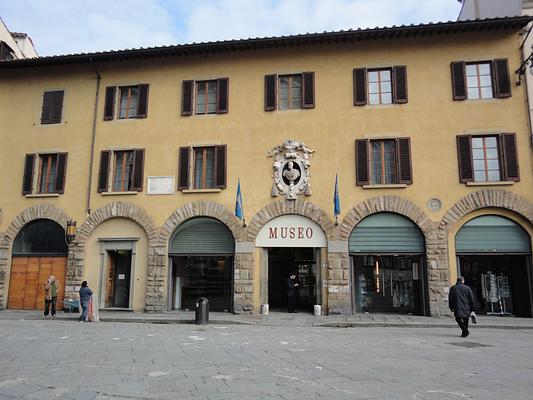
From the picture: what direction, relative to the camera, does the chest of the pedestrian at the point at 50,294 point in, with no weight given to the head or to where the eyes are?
toward the camera

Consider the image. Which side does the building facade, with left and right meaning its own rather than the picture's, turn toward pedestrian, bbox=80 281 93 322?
right

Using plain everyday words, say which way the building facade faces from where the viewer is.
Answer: facing the viewer

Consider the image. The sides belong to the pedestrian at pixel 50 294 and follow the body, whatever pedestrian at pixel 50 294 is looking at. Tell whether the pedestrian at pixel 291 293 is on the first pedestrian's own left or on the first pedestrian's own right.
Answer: on the first pedestrian's own left

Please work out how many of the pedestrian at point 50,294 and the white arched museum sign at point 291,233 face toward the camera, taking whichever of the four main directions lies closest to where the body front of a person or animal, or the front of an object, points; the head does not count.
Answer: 2

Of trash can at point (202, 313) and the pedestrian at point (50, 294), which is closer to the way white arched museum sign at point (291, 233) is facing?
the trash can

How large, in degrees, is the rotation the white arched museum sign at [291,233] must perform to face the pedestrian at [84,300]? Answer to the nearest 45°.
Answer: approximately 90° to its right

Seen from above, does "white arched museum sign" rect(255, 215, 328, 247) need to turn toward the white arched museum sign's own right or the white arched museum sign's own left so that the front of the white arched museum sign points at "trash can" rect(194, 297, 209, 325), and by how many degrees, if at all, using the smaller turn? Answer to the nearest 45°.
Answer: approximately 45° to the white arched museum sign's own right

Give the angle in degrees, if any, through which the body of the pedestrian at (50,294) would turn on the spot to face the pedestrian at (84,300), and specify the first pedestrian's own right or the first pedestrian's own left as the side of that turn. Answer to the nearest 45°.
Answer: approximately 45° to the first pedestrian's own left

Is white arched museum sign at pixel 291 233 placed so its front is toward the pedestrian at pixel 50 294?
no

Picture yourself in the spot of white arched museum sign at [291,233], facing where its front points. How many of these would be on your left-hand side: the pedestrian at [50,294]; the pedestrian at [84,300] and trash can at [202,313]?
0

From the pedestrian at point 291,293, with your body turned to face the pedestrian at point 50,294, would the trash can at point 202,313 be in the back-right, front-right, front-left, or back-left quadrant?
front-left
